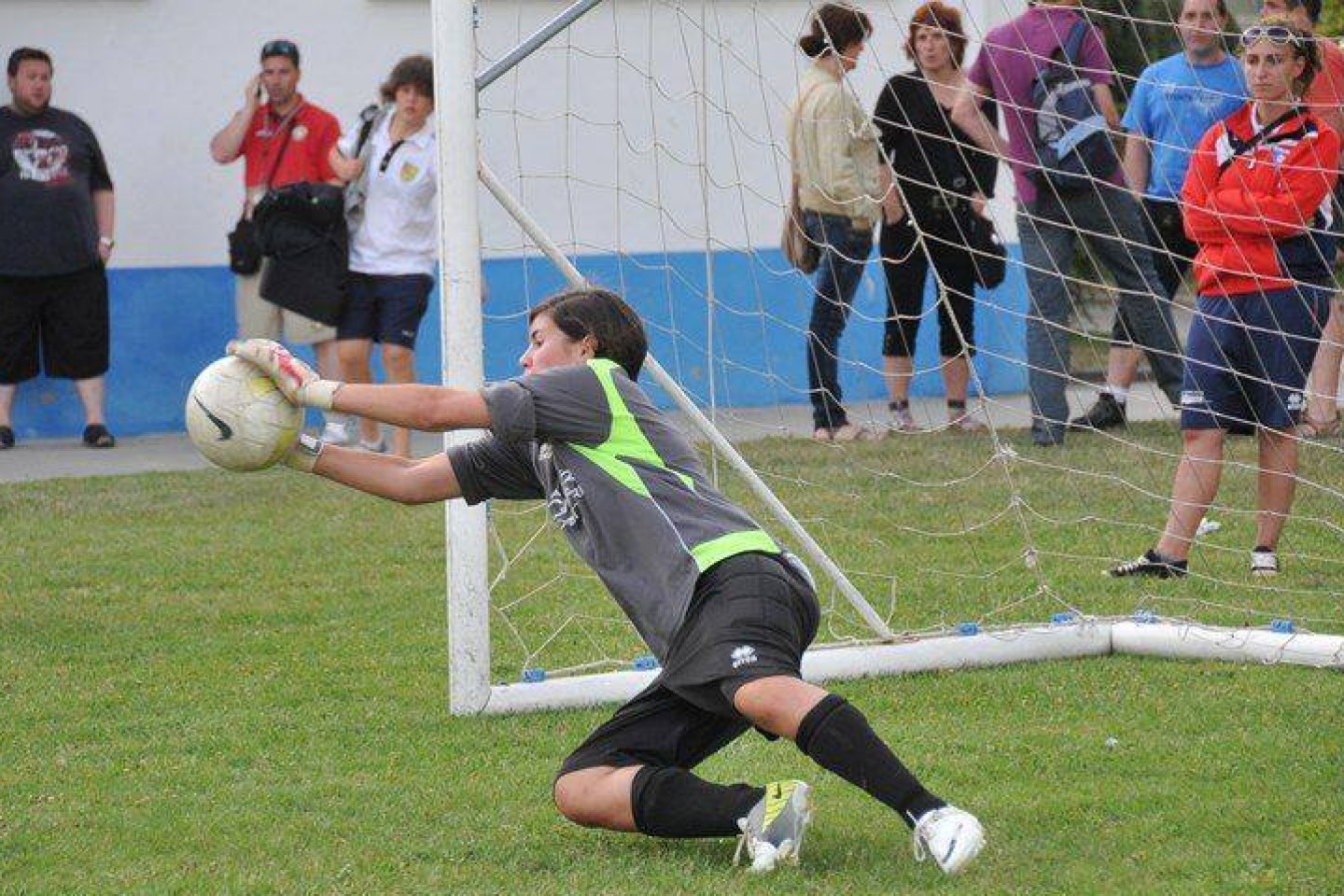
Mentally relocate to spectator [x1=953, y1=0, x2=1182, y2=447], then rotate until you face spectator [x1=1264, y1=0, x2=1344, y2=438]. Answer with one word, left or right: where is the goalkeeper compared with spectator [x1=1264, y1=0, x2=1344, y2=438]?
right

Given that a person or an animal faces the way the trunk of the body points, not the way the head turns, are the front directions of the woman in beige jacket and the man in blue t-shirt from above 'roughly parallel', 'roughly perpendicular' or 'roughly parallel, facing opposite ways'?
roughly perpendicular

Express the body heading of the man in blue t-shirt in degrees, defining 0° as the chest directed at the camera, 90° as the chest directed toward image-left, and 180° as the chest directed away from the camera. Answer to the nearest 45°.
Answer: approximately 0°

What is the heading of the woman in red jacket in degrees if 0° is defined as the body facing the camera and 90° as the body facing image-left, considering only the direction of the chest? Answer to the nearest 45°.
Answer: approximately 45°

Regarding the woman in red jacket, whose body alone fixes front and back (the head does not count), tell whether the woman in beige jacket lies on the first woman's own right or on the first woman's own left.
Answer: on the first woman's own right

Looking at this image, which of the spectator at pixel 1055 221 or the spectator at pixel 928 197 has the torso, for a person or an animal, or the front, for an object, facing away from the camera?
the spectator at pixel 1055 221

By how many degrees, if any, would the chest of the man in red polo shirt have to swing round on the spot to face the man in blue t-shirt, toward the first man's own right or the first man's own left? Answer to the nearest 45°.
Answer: approximately 45° to the first man's own left

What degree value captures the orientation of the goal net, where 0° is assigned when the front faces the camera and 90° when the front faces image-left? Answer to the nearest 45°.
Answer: approximately 45°

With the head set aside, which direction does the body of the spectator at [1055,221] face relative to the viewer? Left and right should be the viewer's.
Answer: facing away from the viewer

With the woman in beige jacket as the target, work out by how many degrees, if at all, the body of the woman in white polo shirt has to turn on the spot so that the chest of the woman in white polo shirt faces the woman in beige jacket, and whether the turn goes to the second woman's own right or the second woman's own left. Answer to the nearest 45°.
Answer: approximately 90° to the second woman's own left

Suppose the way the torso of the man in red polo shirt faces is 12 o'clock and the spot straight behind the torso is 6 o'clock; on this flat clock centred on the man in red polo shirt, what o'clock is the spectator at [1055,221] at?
The spectator is roughly at 10 o'clock from the man in red polo shirt.

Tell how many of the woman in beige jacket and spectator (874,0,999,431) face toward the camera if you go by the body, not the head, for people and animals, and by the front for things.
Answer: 1

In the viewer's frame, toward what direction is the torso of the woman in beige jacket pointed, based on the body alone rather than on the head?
to the viewer's right
